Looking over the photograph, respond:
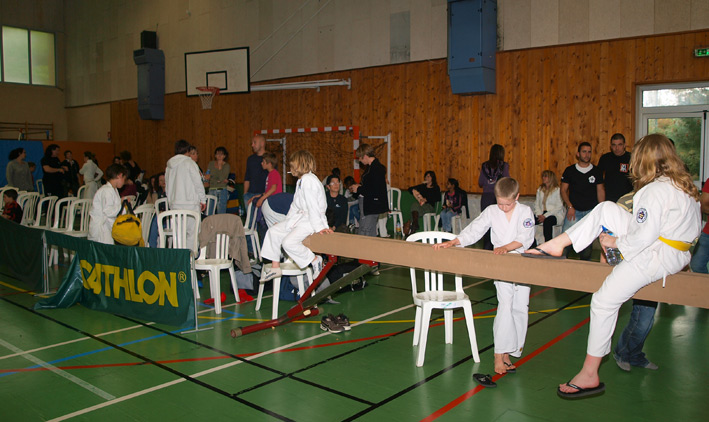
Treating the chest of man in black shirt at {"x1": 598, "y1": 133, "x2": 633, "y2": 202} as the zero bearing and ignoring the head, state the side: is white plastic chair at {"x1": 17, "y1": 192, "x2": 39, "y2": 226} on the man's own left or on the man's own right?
on the man's own right

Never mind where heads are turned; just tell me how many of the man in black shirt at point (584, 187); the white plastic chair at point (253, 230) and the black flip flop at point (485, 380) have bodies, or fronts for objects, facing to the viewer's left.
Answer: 1

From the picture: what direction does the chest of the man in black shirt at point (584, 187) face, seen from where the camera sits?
toward the camera

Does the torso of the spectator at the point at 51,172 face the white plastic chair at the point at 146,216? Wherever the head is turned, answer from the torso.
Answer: no

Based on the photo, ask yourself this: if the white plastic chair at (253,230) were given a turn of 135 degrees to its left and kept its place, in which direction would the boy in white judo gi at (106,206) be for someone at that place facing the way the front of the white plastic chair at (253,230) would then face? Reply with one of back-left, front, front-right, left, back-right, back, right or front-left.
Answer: right

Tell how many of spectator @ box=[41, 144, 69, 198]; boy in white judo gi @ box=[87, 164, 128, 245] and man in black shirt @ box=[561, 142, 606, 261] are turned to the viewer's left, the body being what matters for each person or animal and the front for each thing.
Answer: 0

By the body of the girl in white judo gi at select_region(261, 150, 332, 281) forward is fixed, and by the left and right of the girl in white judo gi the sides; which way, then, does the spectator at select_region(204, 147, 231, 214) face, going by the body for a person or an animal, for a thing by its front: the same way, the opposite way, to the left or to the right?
to the left

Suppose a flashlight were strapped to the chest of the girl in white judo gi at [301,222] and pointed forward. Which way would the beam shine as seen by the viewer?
to the viewer's left

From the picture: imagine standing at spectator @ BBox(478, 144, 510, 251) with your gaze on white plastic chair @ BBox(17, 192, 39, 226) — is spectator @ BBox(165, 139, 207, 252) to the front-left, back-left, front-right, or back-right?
front-left

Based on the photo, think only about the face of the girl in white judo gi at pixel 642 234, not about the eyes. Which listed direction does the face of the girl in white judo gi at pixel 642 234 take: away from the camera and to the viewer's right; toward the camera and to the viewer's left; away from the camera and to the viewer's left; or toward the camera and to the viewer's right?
away from the camera and to the viewer's left

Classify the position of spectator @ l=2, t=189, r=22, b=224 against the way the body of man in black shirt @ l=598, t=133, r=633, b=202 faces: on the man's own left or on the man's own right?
on the man's own right

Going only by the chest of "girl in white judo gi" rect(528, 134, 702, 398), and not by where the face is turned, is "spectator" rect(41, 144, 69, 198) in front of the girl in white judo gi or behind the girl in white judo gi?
in front

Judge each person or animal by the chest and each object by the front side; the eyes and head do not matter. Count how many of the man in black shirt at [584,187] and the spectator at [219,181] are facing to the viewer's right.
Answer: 0
